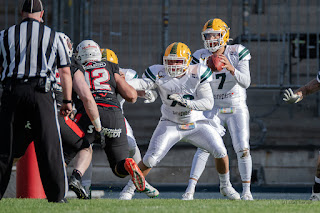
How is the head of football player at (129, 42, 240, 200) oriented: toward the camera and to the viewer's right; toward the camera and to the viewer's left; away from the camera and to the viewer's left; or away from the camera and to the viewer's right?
toward the camera and to the viewer's left

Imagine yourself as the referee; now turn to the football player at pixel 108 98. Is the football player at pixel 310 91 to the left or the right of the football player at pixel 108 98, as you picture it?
right

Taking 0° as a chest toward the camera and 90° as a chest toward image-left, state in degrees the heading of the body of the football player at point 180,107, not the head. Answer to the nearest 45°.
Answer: approximately 0°

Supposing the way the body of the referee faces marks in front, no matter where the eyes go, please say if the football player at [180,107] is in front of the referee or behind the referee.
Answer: in front

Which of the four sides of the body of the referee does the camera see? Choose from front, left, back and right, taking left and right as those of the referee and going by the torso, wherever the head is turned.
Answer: back

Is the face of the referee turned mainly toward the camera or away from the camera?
away from the camera

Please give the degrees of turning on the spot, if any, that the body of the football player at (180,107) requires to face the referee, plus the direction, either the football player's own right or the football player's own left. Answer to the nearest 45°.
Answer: approximately 45° to the football player's own right

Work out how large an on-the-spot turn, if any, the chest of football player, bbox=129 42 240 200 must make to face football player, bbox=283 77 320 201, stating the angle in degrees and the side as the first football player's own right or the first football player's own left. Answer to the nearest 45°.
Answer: approximately 90° to the first football player's own left

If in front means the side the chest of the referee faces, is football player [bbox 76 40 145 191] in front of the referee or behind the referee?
in front

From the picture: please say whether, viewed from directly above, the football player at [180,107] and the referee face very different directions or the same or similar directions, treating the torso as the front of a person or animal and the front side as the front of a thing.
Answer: very different directions

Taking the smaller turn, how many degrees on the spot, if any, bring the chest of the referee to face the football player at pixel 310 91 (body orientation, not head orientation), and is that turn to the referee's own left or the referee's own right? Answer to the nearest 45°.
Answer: approximately 45° to the referee's own right

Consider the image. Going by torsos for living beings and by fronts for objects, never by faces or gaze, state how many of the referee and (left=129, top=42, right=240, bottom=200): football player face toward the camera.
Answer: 1
